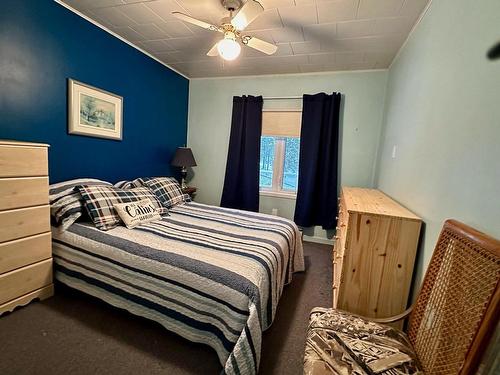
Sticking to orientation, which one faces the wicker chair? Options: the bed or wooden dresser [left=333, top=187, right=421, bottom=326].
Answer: the bed

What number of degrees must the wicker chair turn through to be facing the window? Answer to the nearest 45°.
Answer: approximately 90° to its right

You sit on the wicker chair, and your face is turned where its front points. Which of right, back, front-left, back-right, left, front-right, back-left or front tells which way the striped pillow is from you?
front-right

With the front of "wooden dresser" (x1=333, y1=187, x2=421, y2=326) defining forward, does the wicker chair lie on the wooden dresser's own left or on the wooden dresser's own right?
on the wooden dresser's own left

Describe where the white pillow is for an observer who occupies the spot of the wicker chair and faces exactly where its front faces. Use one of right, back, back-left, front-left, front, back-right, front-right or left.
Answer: front-right

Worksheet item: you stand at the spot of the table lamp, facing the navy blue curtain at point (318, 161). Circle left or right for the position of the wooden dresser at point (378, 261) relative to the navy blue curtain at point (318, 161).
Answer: right

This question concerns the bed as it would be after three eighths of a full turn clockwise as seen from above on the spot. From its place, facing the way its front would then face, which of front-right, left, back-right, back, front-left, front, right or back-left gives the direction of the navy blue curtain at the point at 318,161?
back-right

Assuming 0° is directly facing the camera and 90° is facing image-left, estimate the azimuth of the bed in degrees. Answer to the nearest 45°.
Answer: approximately 315°

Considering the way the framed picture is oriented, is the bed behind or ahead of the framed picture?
ahead

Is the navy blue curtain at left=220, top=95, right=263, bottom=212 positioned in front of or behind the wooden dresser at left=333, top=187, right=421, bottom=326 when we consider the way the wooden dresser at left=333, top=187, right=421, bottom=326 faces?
in front

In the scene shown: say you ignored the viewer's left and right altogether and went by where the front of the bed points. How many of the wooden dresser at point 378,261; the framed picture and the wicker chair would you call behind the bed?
1

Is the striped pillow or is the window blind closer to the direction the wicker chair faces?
the striped pillow

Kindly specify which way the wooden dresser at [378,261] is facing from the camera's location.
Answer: facing to the left of the viewer

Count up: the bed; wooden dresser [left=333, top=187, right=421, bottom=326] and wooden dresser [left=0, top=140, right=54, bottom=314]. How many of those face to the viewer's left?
1

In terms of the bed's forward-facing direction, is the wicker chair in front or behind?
in front
